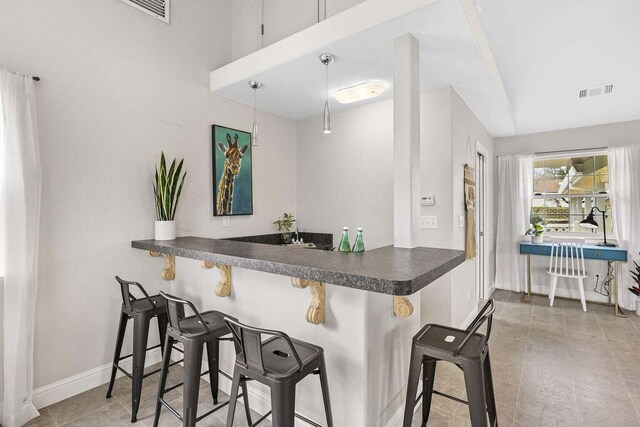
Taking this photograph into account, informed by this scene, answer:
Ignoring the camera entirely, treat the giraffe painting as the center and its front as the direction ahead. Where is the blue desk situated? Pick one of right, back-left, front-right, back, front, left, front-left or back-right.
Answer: front-left

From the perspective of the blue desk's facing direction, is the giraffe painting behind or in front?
in front

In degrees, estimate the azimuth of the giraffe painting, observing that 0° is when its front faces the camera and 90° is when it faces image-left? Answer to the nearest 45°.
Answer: approximately 315°

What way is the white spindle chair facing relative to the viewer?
away from the camera

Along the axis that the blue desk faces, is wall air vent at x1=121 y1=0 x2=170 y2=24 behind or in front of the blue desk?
in front

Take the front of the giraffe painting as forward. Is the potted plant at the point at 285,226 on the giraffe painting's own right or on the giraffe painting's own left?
on the giraffe painting's own left

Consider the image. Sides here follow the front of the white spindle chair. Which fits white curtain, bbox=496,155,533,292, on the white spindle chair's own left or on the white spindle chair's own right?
on the white spindle chair's own left

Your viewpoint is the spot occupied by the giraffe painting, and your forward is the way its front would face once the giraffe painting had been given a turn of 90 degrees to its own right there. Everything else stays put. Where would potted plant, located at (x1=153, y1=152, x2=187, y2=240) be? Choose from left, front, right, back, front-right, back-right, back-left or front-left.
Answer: front

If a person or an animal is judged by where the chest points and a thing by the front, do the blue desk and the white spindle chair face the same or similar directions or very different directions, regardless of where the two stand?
very different directions
